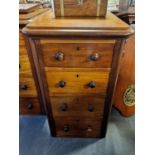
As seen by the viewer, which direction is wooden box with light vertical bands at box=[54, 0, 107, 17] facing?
toward the camera

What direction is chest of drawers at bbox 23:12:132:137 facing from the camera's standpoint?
toward the camera
